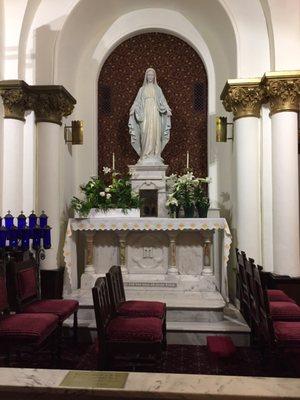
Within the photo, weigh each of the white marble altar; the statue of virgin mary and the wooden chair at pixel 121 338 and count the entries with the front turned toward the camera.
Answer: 2

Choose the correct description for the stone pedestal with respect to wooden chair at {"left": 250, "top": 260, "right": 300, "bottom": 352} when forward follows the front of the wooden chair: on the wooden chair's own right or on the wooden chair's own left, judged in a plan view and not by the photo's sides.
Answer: on the wooden chair's own left

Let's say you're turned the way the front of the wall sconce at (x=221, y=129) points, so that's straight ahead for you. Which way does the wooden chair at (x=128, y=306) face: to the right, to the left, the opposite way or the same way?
the opposite way

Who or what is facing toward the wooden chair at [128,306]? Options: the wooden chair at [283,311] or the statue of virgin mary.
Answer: the statue of virgin mary

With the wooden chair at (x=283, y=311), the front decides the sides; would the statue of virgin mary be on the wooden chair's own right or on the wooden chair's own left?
on the wooden chair's own left

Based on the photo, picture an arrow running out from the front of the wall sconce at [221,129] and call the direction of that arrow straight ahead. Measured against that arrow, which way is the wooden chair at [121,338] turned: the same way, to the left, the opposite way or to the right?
the opposite way
